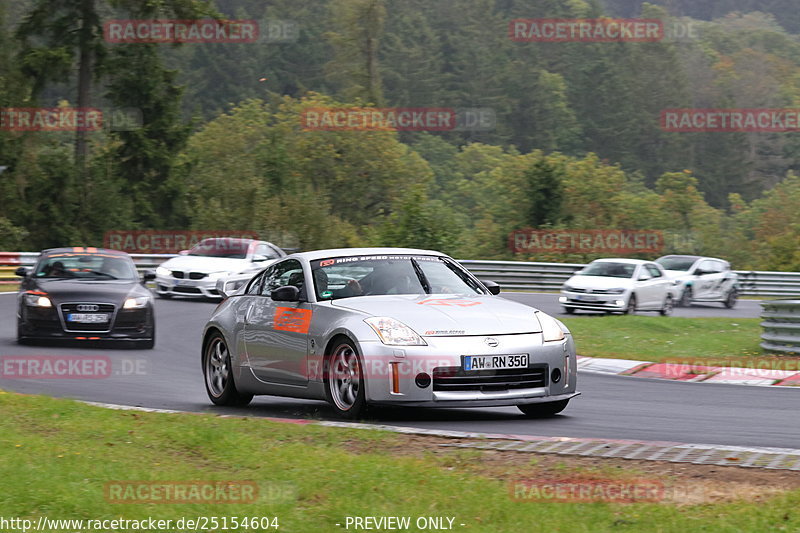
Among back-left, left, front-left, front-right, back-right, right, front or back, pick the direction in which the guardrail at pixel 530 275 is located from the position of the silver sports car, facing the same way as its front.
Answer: back-left

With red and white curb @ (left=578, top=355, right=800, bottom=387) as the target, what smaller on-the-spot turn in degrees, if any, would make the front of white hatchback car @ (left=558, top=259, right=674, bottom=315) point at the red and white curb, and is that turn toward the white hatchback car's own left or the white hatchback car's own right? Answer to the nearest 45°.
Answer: approximately 45° to the white hatchback car's own left

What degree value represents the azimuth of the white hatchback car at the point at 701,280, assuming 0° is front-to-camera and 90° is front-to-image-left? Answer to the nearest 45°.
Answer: approximately 45°

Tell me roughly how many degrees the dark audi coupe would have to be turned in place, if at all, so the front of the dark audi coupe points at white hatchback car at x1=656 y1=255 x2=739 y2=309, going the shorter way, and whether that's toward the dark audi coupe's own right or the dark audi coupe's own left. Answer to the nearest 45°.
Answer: approximately 135° to the dark audi coupe's own left

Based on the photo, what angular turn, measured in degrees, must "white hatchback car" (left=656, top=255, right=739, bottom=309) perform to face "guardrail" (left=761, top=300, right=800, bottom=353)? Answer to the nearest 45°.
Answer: approximately 45° to its left

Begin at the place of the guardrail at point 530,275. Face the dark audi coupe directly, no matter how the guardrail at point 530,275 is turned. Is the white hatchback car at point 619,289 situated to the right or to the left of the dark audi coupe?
left

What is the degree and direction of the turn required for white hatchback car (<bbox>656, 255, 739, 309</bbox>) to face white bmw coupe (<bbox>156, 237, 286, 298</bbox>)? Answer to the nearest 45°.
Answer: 0° — it already faces it

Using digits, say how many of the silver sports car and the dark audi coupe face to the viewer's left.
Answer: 0

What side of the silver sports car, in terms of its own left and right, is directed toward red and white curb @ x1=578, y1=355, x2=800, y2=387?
left
